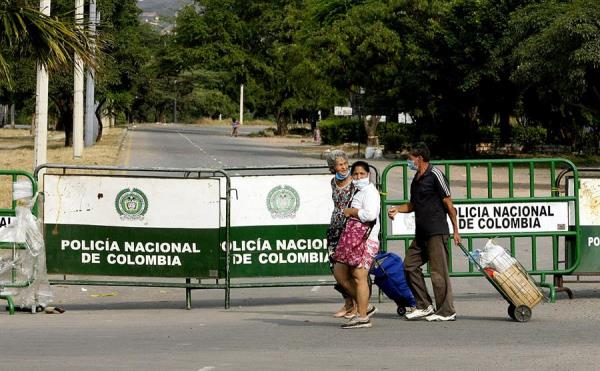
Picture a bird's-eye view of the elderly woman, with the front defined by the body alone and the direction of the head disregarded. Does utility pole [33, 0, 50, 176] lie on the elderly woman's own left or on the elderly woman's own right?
on the elderly woman's own right

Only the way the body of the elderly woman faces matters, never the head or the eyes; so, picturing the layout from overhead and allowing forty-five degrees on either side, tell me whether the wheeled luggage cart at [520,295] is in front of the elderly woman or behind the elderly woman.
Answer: behind

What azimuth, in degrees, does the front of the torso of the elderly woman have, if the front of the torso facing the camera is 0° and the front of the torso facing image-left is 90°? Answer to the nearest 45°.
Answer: approximately 45°

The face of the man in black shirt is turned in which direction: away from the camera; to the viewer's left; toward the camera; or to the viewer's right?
to the viewer's left

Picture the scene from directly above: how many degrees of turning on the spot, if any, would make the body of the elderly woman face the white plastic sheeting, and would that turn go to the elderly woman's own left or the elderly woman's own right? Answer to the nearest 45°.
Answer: approximately 45° to the elderly woman's own right

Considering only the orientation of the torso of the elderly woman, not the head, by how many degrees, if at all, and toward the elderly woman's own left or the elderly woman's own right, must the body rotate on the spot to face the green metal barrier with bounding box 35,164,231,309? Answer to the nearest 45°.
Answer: approximately 90° to the elderly woman's own right
